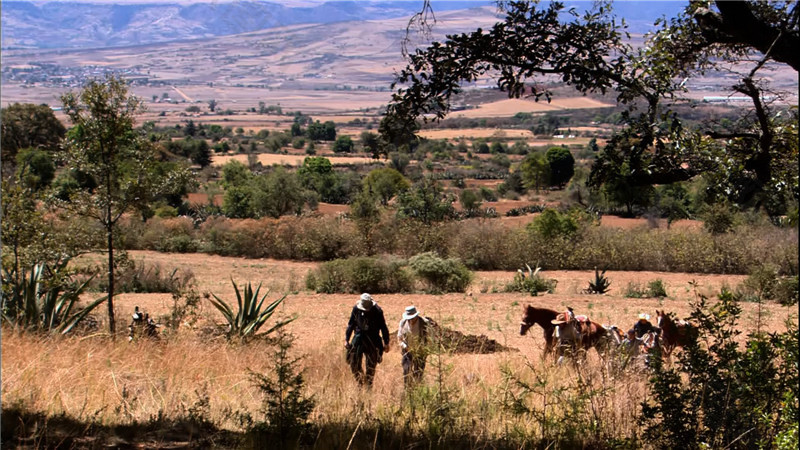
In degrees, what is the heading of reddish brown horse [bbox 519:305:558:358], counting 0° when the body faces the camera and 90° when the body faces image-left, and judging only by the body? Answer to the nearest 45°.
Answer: approximately 90°

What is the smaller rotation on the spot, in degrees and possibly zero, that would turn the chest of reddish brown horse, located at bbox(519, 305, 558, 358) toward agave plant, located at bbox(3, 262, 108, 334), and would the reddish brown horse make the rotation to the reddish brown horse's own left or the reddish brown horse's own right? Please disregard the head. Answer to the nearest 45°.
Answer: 0° — it already faces it

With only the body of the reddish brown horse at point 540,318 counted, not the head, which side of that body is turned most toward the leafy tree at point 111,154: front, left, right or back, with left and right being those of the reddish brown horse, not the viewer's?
front

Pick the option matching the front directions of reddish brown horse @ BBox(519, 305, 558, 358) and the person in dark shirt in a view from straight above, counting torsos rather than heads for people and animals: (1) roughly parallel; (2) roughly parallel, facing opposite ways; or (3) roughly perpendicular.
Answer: roughly perpendicular

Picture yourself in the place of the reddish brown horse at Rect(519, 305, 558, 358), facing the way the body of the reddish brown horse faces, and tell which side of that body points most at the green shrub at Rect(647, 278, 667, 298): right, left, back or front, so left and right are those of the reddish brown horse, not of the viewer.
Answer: right

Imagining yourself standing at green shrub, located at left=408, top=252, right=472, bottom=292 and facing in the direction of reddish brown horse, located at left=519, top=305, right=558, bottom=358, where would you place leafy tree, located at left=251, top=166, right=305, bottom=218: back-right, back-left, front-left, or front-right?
back-right

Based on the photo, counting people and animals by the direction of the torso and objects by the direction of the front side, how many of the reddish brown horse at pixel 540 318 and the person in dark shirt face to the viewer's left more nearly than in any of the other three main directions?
1

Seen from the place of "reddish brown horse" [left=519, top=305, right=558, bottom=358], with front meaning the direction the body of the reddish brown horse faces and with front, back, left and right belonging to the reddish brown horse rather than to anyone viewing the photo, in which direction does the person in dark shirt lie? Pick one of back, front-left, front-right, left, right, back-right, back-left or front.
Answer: front-left

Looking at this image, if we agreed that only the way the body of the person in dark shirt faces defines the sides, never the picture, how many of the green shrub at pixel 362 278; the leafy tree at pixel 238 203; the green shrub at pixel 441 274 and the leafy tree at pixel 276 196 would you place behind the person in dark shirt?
4
